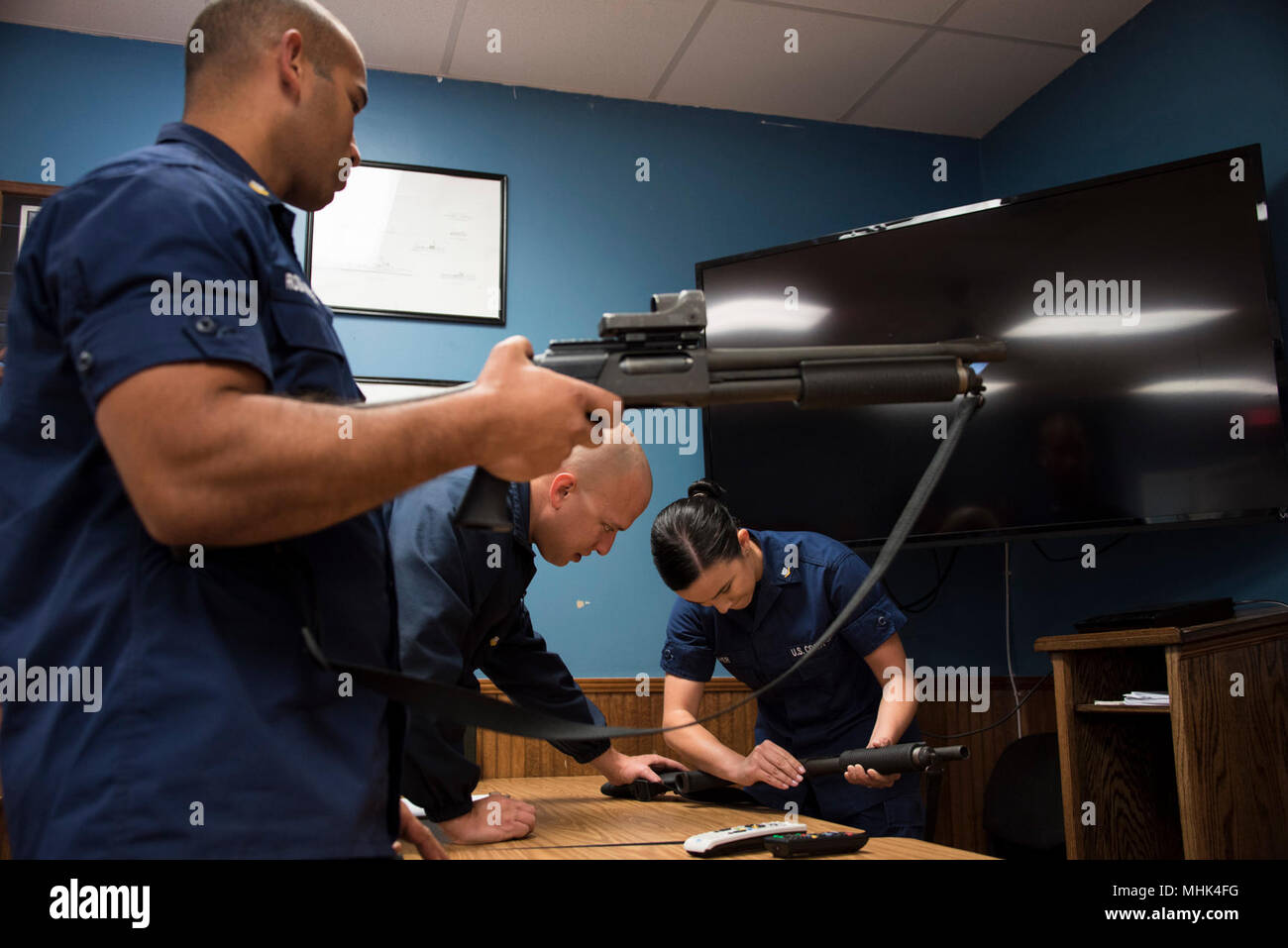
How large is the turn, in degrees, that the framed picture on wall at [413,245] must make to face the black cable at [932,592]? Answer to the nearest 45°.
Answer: approximately 90° to its left

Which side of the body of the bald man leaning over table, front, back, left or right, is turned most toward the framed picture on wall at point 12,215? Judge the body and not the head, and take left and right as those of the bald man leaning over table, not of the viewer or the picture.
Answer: back

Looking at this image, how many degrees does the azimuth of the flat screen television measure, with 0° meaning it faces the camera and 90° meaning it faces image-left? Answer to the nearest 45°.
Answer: approximately 45°

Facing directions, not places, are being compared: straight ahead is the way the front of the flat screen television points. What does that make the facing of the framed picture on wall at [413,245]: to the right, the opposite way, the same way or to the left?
to the left

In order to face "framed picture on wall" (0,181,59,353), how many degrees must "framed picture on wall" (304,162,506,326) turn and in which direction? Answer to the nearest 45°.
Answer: approximately 90° to its right

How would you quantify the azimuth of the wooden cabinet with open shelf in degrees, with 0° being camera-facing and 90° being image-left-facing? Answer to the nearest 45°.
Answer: approximately 45°

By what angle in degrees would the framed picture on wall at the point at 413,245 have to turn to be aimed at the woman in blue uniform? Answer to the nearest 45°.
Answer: approximately 45° to its left
